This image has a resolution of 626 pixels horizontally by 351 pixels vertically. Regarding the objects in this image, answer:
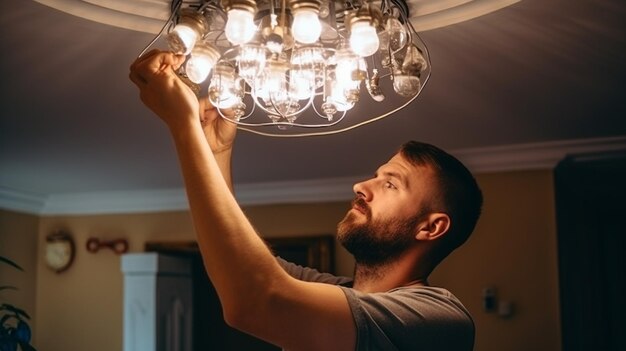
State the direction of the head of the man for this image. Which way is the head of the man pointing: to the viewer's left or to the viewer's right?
to the viewer's left

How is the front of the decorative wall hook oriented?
toward the camera

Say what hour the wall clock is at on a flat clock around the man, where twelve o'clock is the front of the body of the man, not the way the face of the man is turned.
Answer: The wall clock is roughly at 2 o'clock from the man.

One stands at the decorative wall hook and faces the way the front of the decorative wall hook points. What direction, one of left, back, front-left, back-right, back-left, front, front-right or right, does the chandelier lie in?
front

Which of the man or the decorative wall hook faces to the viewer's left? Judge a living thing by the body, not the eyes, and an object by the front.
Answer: the man

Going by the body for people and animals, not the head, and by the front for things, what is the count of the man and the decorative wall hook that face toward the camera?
1

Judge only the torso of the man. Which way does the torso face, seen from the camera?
to the viewer's left

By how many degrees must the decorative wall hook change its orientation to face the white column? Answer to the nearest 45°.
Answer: approximately 45° to its left

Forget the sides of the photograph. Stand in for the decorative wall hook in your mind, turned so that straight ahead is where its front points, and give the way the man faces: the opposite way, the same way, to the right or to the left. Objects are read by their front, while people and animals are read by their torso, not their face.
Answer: to the right

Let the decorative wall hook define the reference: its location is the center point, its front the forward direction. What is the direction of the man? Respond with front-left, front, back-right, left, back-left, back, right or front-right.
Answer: front

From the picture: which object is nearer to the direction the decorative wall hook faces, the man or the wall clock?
the man

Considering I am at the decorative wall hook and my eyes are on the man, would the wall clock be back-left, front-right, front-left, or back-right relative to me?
back-right
